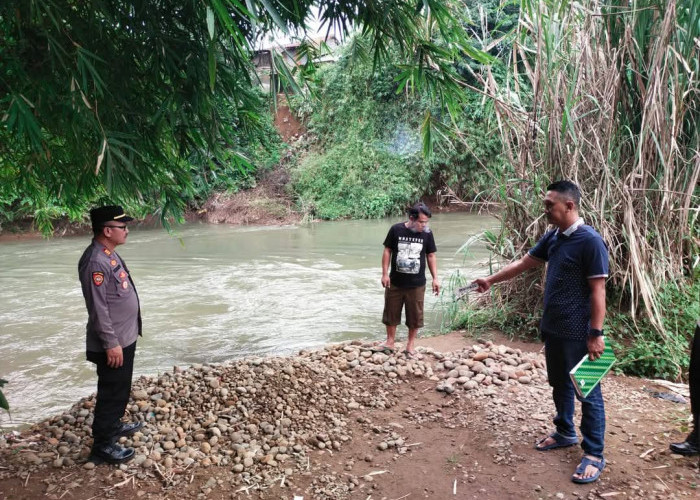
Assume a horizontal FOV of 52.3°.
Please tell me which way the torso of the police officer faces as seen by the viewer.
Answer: to the viewer's right

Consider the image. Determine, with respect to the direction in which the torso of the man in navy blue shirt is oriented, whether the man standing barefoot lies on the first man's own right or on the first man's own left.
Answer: on the first man's own right

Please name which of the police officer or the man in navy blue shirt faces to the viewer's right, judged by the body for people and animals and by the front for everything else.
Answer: the police officer

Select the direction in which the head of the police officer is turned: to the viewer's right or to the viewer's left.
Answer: to the viewer's right

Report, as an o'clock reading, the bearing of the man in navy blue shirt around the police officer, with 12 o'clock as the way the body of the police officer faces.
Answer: The man in navy blue shirt is roughly at 1 o'clock from the police officer.

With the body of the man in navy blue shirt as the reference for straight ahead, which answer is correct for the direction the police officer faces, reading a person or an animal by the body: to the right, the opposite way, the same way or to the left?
the opposite way

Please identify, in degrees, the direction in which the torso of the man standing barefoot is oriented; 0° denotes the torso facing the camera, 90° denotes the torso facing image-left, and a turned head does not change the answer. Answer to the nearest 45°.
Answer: approximately 0°

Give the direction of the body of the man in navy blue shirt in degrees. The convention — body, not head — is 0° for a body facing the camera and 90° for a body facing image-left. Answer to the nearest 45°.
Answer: approximately 45°

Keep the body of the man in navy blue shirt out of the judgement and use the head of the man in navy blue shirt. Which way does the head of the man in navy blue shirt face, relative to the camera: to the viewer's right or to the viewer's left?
to the viewer's left
